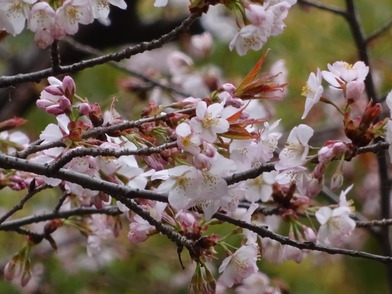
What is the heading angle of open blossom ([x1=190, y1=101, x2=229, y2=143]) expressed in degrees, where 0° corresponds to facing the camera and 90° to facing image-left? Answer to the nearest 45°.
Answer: approximately 0°
